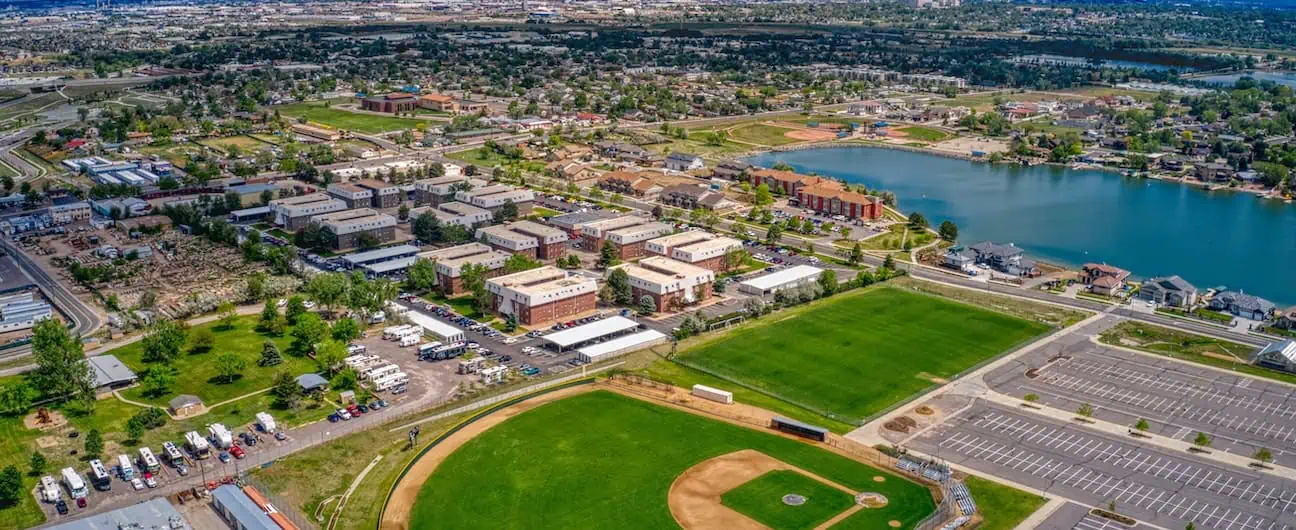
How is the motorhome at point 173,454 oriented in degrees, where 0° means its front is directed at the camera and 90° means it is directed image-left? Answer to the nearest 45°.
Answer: approximately 315°

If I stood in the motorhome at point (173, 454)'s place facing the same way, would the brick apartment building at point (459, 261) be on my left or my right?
on my left

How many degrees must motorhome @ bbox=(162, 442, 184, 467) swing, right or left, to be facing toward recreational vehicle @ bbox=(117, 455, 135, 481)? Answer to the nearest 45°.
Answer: approximately 90° to its right

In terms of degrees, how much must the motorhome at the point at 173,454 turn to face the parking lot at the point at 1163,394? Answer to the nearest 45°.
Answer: approximately 45° to its left

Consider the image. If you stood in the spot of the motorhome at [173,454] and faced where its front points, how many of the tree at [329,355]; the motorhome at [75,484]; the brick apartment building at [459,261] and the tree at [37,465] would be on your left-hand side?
2

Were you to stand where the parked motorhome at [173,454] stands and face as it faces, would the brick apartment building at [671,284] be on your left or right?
on your left

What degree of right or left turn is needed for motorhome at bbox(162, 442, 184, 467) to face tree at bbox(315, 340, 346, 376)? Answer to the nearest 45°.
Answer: approximately 90° to its left

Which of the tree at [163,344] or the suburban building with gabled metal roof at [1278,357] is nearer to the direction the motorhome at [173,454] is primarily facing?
the suburban building with gabled metal roof

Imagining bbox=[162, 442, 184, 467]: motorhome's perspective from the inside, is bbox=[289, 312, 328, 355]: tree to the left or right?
on its left

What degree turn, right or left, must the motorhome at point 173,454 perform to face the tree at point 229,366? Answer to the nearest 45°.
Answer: approximately 135° to its left

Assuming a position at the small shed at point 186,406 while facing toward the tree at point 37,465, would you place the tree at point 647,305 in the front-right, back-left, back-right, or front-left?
back-left

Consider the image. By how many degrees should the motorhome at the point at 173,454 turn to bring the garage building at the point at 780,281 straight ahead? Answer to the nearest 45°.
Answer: approximately 45° to its left

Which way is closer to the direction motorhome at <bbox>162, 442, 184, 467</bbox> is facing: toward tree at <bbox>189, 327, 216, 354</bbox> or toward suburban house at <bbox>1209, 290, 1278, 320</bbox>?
the suburban house

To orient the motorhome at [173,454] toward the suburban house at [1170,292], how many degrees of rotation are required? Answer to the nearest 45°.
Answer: approximately 45° to its left

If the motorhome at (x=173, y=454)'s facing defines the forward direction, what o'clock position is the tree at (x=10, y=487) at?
The tree is roughly at 4 o'clock from the motorhome.
